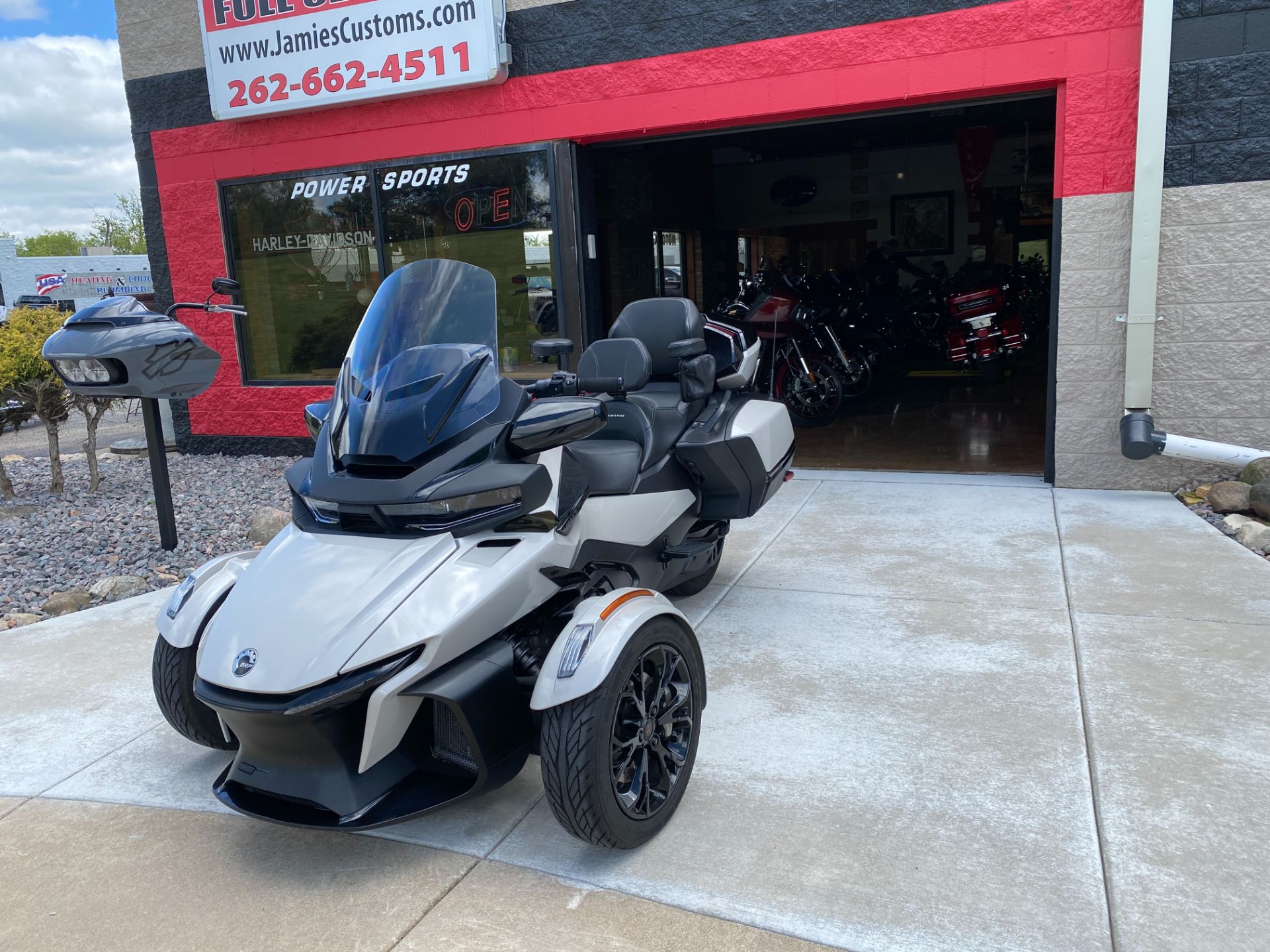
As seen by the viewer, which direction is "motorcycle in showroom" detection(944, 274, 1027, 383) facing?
away from the camera

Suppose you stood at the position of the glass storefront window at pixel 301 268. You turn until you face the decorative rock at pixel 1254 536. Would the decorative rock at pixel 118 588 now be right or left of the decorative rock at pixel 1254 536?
right

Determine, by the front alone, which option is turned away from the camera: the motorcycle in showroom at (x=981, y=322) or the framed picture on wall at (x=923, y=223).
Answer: the motorcycle in showroom

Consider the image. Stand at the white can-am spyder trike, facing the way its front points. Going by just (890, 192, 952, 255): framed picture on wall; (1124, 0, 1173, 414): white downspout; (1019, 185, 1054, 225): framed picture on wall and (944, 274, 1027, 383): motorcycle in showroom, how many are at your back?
4

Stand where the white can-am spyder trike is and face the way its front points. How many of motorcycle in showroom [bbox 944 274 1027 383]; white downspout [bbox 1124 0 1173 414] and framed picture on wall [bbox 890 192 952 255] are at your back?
3

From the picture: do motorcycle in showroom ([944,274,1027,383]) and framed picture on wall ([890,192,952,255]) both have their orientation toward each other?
yes

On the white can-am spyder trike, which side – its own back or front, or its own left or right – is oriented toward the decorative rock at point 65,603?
right

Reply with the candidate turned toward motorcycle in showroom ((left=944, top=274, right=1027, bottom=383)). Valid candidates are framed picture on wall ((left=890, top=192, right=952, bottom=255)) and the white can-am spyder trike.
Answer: the framed picture on wall

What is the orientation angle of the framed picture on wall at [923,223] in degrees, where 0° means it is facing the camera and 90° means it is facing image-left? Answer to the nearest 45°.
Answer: approximately 0°

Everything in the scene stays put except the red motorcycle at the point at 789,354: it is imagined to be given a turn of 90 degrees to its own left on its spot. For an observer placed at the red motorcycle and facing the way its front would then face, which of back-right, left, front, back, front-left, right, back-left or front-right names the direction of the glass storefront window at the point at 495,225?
back

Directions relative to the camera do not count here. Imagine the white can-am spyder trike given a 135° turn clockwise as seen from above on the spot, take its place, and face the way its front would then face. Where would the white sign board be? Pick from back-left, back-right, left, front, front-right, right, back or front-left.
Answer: front

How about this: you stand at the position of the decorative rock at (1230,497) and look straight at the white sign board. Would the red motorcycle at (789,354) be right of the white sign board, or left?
right

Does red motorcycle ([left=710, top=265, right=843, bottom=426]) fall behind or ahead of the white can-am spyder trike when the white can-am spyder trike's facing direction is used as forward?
behind

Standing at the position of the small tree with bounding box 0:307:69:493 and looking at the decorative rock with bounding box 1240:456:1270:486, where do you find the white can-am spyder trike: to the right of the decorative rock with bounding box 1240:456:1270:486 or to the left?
right
